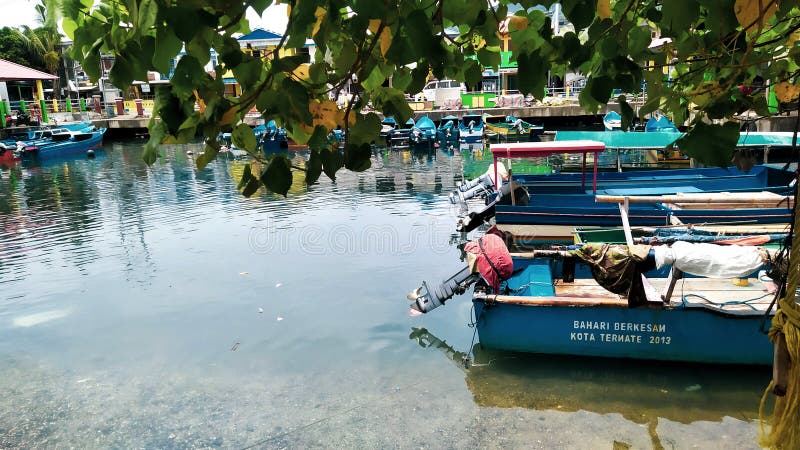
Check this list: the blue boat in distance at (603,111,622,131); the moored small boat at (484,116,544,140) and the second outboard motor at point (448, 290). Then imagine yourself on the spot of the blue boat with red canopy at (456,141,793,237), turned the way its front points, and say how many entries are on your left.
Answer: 2

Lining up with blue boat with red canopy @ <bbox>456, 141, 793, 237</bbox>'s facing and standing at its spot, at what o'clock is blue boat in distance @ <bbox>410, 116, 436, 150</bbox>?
blue boat in distance @ <bbox>410, 116, 436, 150</bbox> is roughly at 8 o'clock from blue boat with red canopy @ <bbox>456, 141, 793, 237</bbox>.

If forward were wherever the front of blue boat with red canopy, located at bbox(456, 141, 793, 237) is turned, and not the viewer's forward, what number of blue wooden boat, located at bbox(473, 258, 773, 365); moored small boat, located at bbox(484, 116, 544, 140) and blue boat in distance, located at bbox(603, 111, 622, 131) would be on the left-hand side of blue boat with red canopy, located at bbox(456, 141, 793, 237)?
2

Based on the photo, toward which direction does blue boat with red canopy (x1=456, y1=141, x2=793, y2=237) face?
to the viewer's right

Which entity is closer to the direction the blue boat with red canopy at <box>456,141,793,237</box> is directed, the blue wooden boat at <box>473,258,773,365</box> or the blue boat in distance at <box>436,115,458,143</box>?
the blue wooden boat

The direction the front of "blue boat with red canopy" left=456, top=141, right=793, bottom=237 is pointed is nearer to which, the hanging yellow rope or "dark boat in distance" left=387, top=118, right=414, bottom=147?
the hanging yellow rope

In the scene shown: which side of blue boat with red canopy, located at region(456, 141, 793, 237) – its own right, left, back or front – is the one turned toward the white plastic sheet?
right

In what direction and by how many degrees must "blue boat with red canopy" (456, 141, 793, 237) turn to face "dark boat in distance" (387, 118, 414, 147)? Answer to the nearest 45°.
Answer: approximately 135° to its left

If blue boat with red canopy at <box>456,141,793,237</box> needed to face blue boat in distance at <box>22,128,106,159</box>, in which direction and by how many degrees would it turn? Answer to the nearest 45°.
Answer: approximately 135° to its left

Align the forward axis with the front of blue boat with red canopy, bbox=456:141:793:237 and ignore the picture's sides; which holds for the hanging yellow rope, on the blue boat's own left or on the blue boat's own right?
on the blue boat's own right

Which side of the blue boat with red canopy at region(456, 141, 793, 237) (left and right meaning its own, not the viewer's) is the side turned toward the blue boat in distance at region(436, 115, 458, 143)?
left

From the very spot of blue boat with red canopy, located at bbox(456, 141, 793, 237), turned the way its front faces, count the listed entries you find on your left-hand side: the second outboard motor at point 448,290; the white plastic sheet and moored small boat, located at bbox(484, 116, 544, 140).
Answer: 1

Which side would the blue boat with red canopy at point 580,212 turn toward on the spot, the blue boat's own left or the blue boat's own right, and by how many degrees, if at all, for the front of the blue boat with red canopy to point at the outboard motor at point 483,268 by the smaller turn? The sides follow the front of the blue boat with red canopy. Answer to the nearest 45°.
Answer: approximately 90° to the blue boat's own right

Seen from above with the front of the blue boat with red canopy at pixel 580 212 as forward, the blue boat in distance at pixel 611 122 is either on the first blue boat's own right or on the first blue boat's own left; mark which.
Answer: on the first blue boat's own left

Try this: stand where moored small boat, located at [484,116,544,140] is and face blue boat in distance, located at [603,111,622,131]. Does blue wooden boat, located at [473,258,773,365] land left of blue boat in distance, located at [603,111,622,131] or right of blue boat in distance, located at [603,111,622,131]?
right

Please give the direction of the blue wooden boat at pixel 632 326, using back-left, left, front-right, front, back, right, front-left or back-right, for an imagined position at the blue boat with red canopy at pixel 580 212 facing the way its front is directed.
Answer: right

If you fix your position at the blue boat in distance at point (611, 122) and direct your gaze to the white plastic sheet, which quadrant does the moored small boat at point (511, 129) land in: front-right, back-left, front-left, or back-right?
front-right
